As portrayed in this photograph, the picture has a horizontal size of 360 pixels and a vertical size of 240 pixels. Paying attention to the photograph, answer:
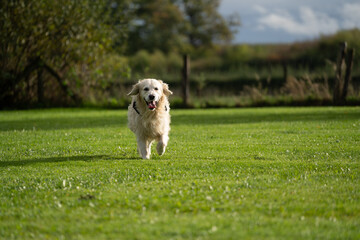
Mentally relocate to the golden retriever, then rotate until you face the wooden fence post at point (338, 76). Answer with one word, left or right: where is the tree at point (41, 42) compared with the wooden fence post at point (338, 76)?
left

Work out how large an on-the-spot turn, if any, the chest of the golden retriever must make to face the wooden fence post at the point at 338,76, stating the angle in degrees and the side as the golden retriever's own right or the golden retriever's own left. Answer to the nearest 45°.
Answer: approximately 135° to the golden retriever's own left

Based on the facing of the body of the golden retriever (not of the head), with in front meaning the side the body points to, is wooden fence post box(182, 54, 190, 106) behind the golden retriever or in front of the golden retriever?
behind

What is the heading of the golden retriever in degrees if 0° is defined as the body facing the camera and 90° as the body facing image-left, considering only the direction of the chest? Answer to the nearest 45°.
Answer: approximately 0°

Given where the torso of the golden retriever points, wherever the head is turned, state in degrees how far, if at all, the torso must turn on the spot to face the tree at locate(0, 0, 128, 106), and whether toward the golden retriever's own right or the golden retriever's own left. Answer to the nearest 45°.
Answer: approximately 180°
